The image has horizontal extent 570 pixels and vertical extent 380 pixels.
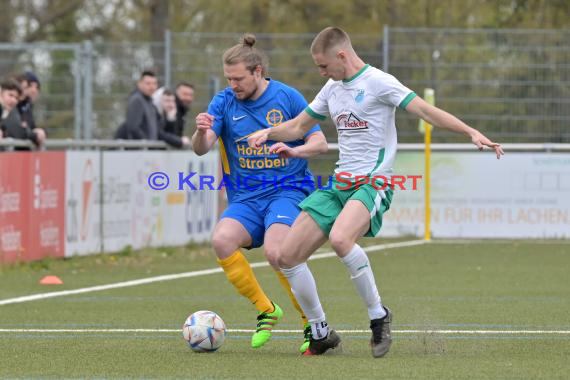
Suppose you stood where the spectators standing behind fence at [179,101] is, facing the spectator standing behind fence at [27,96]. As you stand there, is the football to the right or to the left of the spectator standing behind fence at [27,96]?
left

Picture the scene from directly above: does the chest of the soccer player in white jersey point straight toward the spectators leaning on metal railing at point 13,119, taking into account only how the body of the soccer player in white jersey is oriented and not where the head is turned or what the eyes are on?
no

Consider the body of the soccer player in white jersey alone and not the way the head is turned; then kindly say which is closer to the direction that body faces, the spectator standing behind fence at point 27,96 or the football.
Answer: the football

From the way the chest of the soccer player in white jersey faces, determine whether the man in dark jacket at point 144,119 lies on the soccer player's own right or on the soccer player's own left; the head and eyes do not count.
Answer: on the soccer player's own right

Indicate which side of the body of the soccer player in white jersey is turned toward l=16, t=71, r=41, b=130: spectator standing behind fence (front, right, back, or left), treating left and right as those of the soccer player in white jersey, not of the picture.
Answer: right

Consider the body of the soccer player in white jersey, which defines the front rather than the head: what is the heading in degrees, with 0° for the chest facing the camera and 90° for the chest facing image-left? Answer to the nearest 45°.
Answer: approximately 45°

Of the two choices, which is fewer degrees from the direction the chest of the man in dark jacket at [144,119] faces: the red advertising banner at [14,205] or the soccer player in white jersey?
the soccer player in white jersey

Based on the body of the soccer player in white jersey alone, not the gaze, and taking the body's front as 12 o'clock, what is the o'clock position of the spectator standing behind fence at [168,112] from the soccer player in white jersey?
The spectator standing behind fence is roughly at 4 o'clock from the soccer player in white jersey.

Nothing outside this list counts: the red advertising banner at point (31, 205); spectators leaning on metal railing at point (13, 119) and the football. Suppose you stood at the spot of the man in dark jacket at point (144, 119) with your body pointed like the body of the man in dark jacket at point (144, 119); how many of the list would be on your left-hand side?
0

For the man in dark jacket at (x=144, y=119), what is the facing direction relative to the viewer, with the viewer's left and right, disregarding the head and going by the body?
facing the viewer and to the right of the viewer

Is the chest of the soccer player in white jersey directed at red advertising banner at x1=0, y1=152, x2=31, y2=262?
no

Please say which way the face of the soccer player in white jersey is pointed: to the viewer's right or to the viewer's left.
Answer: to the viewer's left

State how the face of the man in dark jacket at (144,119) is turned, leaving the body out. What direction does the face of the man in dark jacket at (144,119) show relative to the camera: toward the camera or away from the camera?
toward the camera
